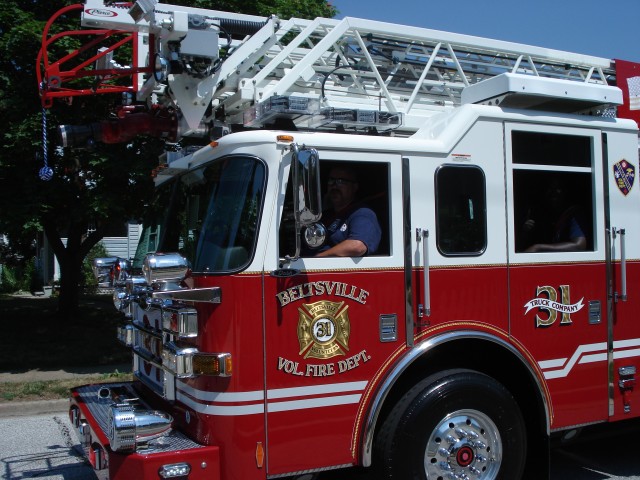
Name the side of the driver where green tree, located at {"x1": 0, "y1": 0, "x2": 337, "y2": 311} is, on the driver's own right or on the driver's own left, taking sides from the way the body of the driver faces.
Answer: on the driver's own right

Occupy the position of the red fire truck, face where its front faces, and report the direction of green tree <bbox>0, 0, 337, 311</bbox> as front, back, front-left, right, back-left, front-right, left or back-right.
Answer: right

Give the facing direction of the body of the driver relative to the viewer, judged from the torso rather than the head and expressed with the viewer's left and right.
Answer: facing the viewer and to the left of the viewer

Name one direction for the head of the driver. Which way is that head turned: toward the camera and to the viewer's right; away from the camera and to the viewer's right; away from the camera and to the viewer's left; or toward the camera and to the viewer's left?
toward the camera and to the viewer's left
